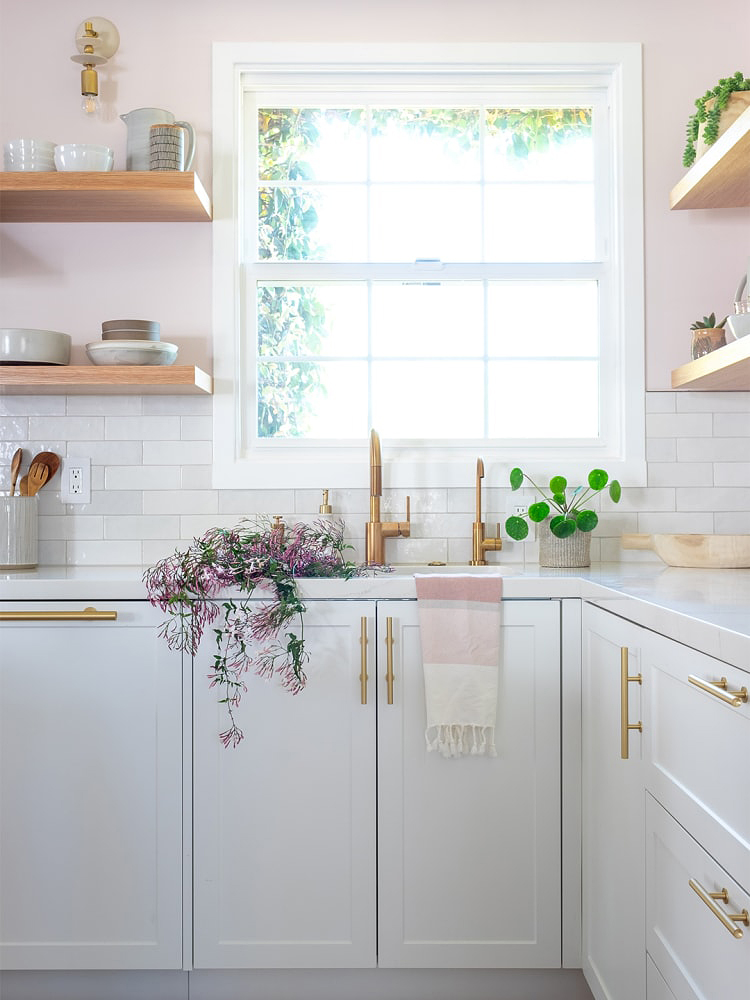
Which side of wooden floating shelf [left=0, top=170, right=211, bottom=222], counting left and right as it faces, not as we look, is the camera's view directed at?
front

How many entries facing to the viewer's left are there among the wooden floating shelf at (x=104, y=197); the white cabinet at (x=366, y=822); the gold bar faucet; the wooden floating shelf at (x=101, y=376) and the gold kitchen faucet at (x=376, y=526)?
0

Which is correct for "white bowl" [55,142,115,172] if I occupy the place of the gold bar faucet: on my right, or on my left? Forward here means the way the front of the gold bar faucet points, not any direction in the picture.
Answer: on my right

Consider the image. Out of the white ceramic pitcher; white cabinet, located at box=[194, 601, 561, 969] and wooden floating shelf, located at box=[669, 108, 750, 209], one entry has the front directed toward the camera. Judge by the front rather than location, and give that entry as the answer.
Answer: the white cabinet

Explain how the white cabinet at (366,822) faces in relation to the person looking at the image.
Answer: facing the viewer

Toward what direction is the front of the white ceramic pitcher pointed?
to the viewer's left

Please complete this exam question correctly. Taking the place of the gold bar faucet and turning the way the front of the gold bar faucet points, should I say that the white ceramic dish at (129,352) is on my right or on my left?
on my right

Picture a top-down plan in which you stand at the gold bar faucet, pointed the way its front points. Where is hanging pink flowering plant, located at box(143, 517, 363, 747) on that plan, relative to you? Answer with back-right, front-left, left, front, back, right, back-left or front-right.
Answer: front-right

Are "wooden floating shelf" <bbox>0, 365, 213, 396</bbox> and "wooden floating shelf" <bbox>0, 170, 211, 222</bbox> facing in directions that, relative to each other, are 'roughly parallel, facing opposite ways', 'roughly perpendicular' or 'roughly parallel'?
roughly parallel

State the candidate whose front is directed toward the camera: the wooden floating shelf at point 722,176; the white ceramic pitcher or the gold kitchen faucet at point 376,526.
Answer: the gold kitchen faucet

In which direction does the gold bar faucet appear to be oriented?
toward the camera
